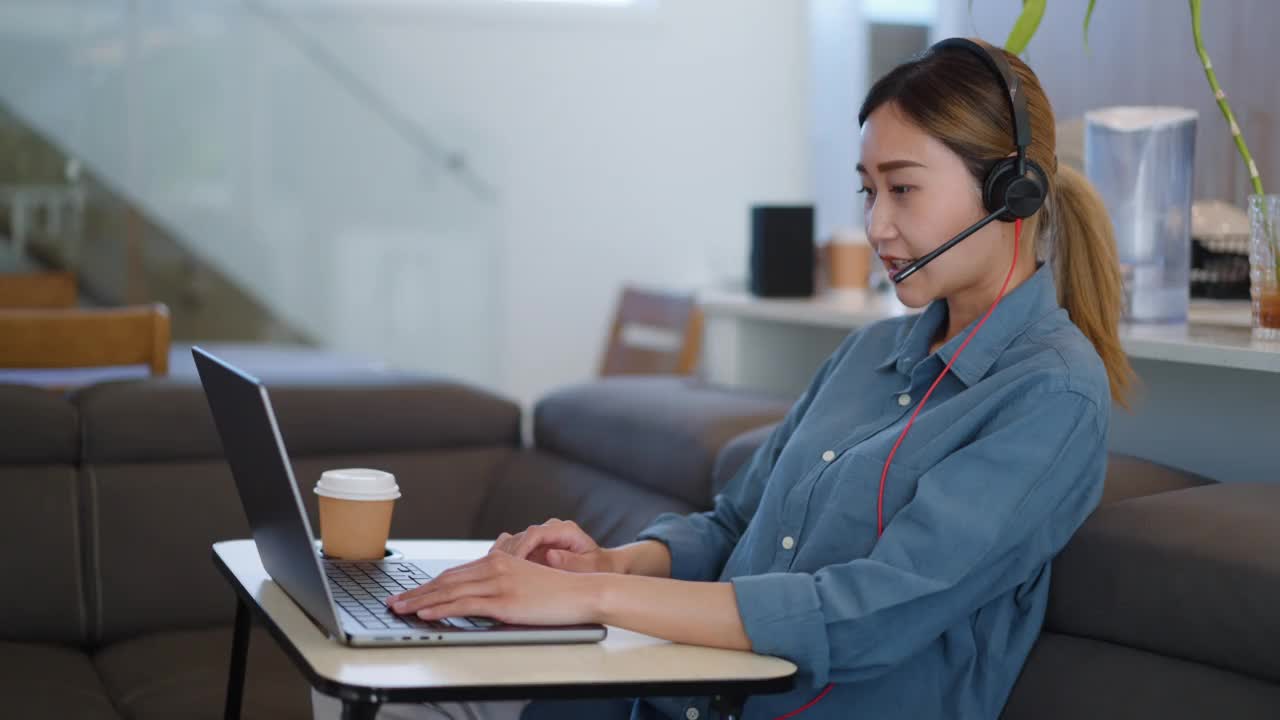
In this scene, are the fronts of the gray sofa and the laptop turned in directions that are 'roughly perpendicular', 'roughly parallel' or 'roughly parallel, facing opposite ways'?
roughly perpendicular

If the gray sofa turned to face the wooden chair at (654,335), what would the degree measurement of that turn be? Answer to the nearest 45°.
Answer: approximately 180°

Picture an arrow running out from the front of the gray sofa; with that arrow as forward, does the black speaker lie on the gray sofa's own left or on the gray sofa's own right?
on the gray sofa's own left

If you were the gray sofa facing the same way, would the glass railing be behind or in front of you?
behind

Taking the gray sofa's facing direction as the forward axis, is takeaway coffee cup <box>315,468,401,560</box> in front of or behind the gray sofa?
in front

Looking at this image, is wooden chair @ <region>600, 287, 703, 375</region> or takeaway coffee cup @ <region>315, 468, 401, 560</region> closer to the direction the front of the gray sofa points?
the takeaway coffee cup

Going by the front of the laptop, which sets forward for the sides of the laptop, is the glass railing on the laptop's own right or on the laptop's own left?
on the laptop's own left

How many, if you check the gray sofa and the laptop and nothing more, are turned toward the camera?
1

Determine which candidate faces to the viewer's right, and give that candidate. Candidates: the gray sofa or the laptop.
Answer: the laptop

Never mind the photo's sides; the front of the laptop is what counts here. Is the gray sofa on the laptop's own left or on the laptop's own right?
on the laptop's own left

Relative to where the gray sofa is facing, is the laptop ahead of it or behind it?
ahead

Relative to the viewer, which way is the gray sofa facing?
toward the camera

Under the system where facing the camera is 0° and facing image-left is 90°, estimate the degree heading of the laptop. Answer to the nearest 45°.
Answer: approximately 270°

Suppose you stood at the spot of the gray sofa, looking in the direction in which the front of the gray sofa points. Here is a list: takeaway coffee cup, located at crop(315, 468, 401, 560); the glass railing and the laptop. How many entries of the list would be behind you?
1
